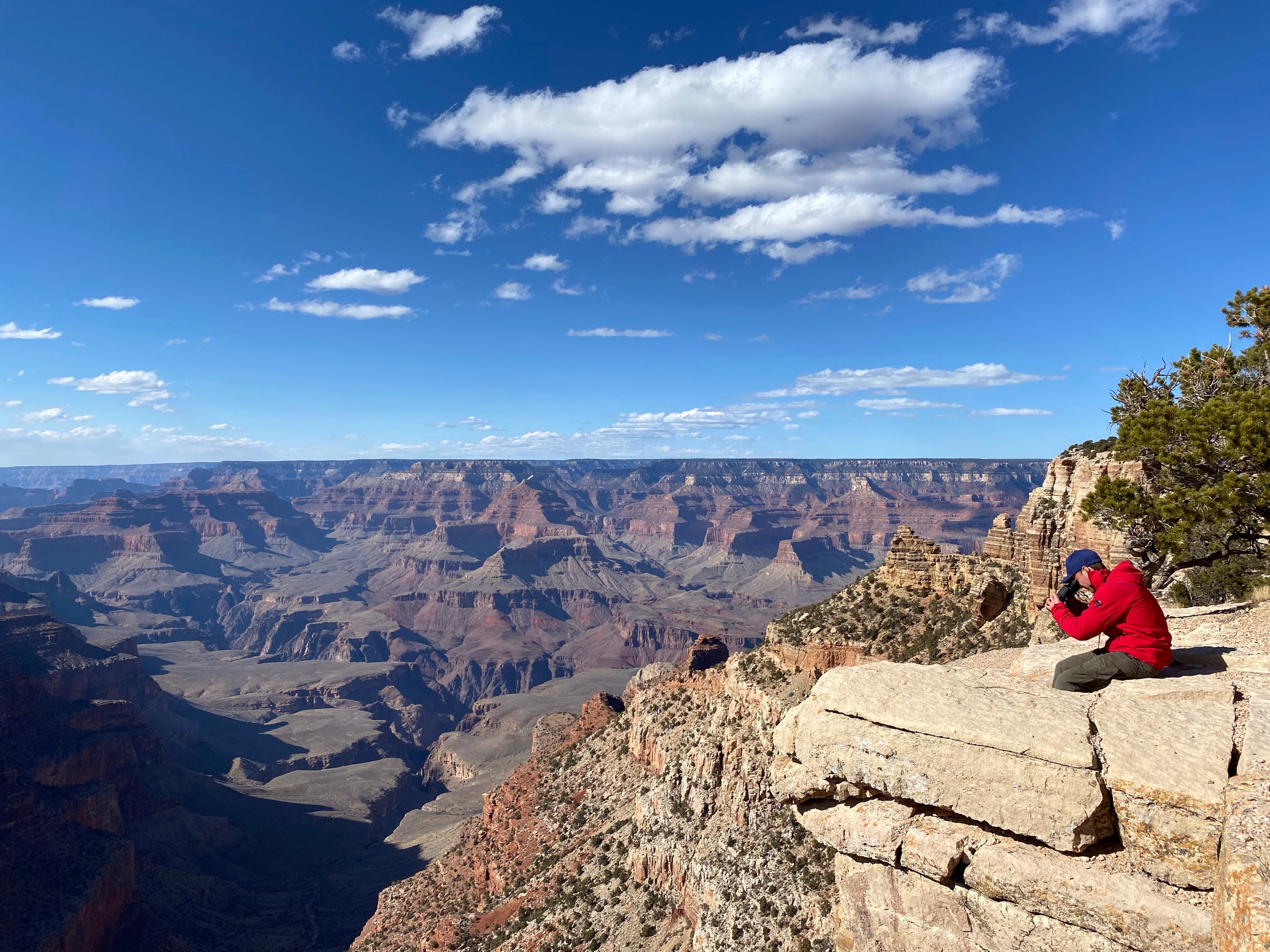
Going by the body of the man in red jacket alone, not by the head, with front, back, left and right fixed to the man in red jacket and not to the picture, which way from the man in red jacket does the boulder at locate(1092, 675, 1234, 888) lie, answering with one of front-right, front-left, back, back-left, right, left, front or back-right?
left

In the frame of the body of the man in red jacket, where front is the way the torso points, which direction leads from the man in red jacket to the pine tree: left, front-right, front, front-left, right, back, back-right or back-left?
right

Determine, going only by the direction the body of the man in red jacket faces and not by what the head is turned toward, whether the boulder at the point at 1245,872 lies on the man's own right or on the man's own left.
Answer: on the man's own left

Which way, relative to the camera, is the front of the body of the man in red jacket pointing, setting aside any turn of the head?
to the viewer's left

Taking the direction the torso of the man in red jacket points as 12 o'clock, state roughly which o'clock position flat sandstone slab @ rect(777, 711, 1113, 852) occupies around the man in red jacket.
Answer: The flat sandstone slab is roughly at 10 o'clock from the man in red jacket.

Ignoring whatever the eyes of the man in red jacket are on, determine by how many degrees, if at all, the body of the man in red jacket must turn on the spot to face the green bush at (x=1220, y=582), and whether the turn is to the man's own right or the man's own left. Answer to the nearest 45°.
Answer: approximately 90° to the man's own right

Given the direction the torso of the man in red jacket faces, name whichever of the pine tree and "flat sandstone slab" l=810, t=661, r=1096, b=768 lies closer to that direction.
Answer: the flat sandstone slab

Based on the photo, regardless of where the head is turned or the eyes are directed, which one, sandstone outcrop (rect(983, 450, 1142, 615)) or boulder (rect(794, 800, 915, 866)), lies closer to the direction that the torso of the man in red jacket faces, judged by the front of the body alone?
the boulder

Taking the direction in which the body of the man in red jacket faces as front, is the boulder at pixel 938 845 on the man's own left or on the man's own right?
on the man's own left

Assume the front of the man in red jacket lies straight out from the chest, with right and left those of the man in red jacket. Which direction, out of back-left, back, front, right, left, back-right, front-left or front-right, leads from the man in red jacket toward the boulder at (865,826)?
front-left

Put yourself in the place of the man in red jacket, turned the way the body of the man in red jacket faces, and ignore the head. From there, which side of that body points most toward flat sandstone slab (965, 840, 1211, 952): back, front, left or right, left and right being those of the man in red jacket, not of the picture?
left

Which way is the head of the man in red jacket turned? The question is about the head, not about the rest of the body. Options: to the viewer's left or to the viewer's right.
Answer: to the viewer's left

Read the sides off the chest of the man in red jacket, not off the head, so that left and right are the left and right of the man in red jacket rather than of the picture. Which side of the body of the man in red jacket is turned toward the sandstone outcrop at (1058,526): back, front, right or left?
right
